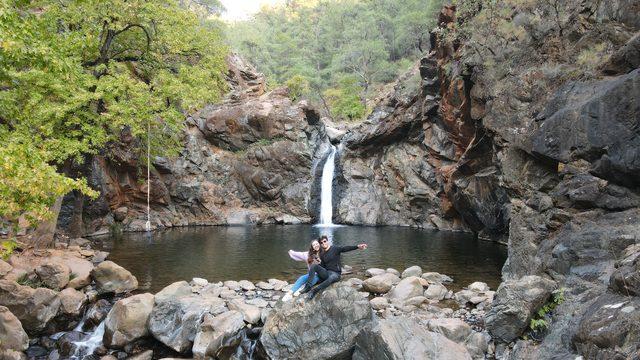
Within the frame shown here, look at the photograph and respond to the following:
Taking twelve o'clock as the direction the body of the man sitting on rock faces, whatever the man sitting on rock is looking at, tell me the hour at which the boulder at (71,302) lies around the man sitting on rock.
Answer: The boulder is roughly at 2 o'clock from the man sitting on rock.

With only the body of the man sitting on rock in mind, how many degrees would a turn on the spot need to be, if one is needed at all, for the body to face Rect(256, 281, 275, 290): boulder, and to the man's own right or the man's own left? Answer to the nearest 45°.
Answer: approximately 90° to the man's own right

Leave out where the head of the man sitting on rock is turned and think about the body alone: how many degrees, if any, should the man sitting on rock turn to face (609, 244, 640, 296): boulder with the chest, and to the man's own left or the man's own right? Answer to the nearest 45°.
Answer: approximately 90° to the man's own left

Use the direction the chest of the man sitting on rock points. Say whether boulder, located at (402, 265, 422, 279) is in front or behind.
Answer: behind

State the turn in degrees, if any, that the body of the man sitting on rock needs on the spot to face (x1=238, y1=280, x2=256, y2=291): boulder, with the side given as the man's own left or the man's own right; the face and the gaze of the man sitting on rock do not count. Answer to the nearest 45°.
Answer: approximately 90° to the man's own right

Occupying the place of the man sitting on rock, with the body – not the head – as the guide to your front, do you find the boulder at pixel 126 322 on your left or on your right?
on your right

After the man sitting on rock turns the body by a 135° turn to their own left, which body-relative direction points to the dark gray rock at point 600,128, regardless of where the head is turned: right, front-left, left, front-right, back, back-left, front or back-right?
front

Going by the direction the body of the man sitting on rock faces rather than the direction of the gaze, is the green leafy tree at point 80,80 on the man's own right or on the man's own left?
on the man's own right

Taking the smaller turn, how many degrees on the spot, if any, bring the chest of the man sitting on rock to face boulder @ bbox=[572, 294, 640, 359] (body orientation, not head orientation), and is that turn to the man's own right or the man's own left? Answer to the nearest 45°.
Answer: approximately 90° to the man's own left

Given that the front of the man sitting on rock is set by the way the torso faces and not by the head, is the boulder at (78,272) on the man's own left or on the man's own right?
on the man's own right

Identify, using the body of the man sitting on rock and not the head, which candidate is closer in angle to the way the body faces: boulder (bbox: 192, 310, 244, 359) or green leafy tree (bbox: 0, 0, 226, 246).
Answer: the boulder

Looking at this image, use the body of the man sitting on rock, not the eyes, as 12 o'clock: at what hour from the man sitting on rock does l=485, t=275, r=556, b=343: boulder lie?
The boulder is roughly at 8 o'clock from the man sitting on rock.

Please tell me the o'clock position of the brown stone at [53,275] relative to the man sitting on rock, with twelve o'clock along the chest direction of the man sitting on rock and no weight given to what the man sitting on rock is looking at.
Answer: The brown stone is roughly at 2 o'clock from the man sitting on rock.
